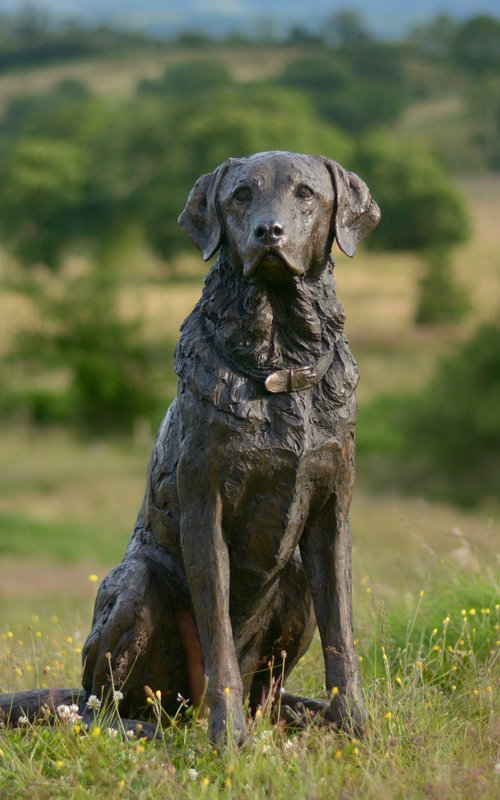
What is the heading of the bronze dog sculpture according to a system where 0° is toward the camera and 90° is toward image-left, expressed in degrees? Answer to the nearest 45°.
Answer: approximately 315°

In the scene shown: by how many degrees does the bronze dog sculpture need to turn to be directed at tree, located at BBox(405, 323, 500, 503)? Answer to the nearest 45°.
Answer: approximately 135° to its left

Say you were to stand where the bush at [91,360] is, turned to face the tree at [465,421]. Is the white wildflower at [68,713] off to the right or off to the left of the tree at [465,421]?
right
